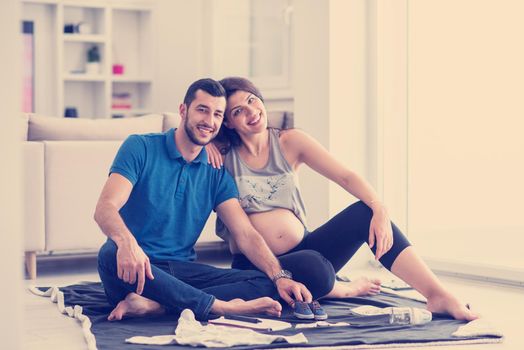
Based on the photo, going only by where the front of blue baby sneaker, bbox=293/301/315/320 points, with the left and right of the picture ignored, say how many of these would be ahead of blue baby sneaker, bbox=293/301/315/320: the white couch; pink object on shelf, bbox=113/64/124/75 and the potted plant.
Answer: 0

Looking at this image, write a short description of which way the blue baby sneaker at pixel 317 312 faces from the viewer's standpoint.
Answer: facing the viewer and to the right of the viewer

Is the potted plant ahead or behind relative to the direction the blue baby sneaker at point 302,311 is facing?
behind

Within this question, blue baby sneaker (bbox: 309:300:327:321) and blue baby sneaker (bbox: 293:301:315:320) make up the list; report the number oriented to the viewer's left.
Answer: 0

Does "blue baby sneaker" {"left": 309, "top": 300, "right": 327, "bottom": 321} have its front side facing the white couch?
no

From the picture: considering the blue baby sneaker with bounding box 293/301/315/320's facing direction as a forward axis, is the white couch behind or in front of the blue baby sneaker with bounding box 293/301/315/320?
behind

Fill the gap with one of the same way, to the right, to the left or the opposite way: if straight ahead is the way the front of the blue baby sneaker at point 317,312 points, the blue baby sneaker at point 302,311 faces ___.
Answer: the same way
